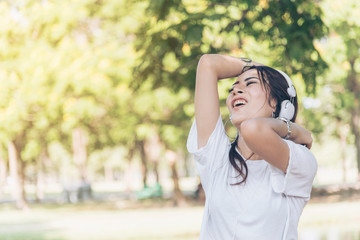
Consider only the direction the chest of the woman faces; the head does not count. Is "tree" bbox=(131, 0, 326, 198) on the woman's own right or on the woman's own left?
on the woman's own right

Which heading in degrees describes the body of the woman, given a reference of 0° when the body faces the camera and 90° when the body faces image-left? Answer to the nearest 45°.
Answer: approximately 45°

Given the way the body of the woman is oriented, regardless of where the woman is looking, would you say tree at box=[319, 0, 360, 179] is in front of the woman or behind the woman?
behind
